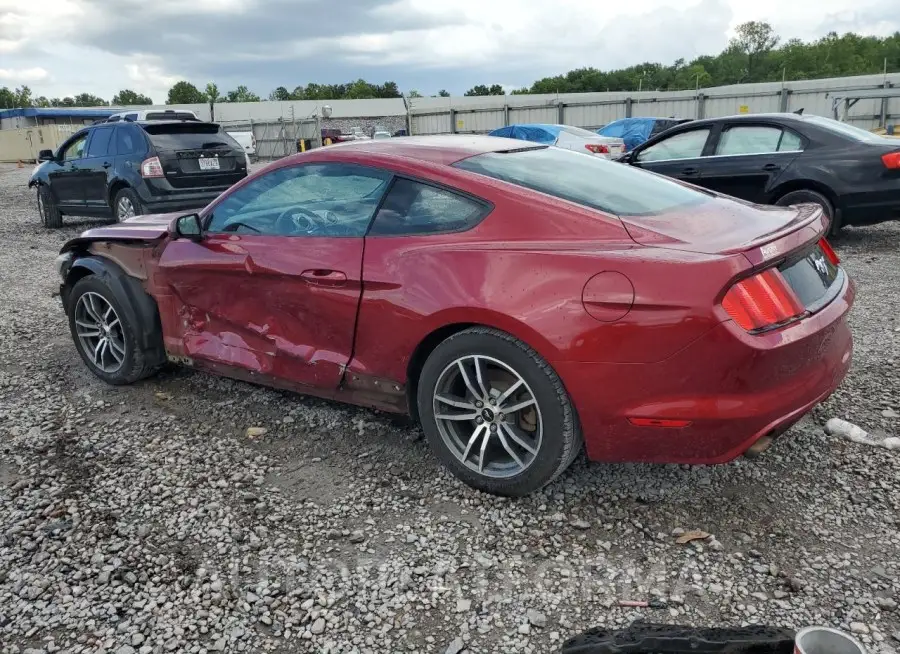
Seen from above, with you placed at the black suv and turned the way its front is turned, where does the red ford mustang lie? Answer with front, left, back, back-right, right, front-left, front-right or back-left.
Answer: back-left

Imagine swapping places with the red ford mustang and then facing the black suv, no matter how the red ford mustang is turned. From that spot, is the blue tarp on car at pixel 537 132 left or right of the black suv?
right

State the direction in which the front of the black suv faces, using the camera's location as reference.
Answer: facing away from the viewer and to the left of the viewer

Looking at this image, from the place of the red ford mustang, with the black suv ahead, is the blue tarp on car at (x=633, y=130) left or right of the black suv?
right

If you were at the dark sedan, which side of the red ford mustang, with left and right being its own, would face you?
right

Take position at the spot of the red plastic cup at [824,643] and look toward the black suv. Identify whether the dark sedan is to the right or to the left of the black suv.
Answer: right

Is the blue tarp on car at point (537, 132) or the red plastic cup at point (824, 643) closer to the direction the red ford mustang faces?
the blue tarp on car

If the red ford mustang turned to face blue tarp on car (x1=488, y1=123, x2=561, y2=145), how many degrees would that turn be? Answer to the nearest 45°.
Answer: approximately 45° to its right

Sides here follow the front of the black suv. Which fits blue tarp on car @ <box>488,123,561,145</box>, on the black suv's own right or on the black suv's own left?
on the black suv's own right

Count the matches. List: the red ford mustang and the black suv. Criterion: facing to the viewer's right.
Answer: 0

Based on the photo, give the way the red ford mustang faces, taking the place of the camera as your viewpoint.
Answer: facing away from the viewer and to the left of the viewer

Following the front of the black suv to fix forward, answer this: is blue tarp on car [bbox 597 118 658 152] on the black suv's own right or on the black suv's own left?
on the black suv's own right
